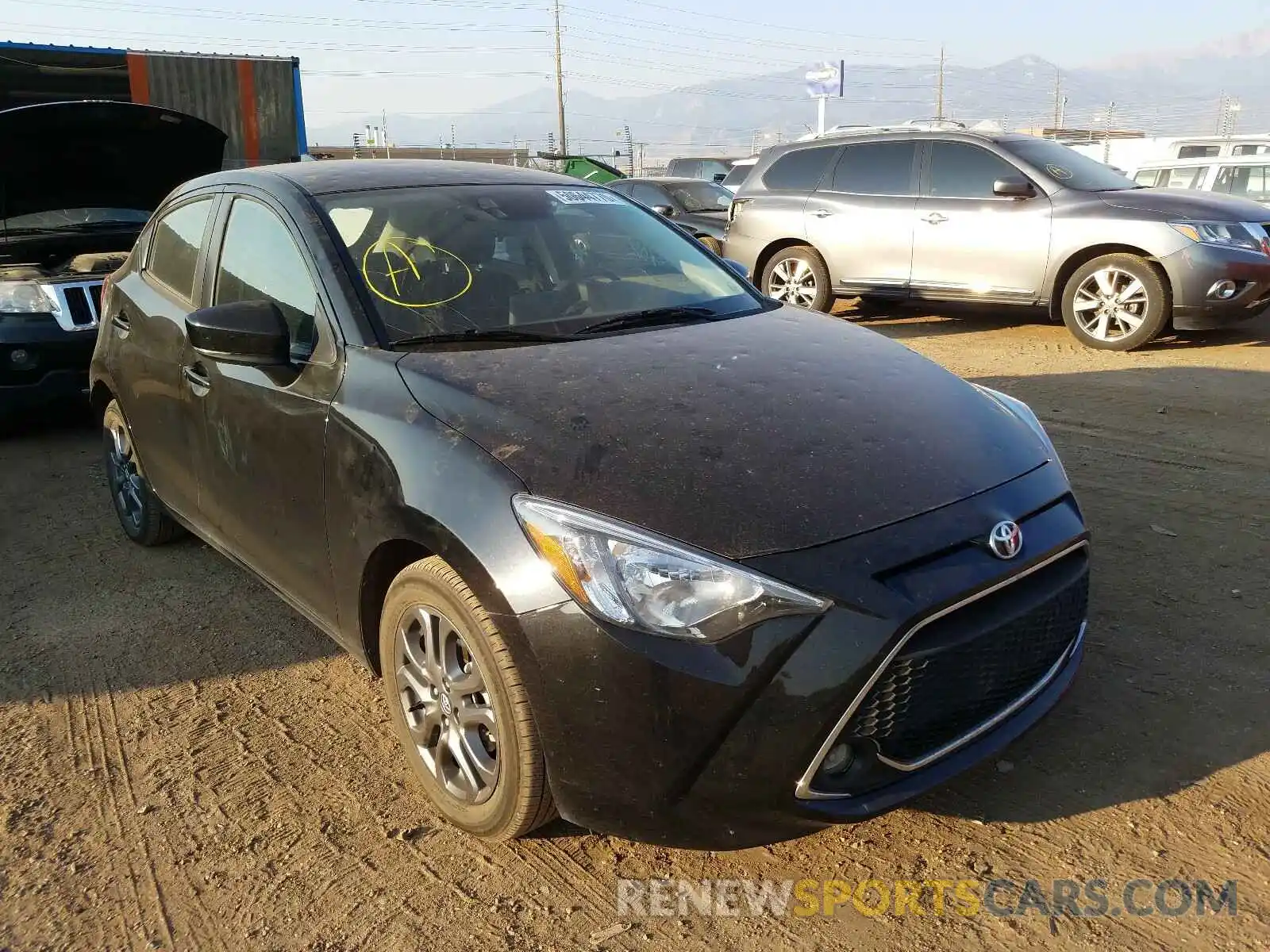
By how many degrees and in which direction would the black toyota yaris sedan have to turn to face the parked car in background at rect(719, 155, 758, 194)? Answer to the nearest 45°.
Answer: approximately 135° to its left

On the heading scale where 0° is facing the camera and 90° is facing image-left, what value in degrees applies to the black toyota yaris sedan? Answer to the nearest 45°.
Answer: approximately 315°

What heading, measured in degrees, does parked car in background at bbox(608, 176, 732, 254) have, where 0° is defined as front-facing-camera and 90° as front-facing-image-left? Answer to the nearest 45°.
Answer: approximately 315°

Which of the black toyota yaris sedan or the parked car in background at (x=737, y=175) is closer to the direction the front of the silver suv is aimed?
the black toyota yaris sedan

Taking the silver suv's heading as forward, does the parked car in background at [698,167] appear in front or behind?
behind

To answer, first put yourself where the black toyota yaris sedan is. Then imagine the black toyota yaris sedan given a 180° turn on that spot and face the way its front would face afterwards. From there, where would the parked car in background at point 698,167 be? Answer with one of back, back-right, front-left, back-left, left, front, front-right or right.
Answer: front-right

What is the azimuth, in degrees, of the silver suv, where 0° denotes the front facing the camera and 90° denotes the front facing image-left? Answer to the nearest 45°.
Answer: approximately 315°
